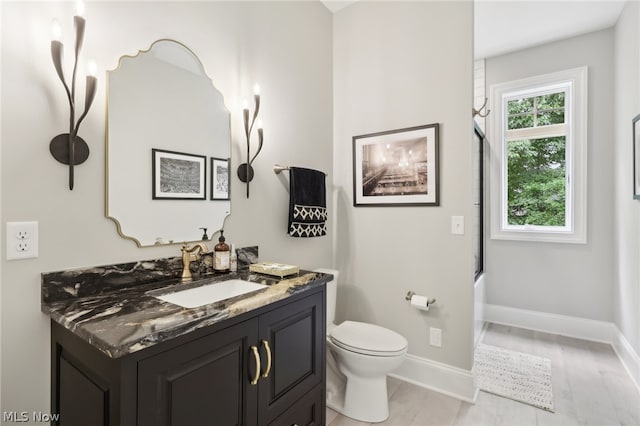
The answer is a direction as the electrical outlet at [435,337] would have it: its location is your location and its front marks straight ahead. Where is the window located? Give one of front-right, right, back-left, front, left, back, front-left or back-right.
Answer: back

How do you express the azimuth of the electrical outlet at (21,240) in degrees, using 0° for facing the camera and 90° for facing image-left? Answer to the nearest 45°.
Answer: approximately 315°

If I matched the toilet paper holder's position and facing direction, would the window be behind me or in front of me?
behind

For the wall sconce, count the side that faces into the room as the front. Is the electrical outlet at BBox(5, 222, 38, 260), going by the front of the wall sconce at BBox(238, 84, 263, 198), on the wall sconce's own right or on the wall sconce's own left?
on the wall sconce's own right
